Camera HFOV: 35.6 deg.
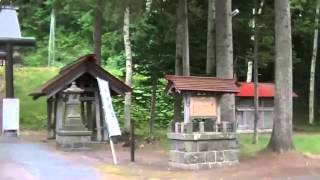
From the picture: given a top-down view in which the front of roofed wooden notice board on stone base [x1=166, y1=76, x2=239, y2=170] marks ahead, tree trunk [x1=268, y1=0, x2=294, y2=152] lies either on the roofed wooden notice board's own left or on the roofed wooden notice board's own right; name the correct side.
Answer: on the roofed wooden notice board's own left

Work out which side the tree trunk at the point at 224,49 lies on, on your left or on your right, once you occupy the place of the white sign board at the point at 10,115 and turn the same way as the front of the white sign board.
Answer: on your left

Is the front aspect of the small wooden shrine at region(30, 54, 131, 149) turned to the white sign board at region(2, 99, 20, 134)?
no

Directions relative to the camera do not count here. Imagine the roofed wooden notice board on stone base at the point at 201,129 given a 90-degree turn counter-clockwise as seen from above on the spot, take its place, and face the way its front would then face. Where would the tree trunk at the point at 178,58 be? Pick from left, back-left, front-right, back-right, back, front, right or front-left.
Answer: left

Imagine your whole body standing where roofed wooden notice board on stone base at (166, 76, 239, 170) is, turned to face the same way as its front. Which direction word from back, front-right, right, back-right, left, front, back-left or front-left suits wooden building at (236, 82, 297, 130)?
back

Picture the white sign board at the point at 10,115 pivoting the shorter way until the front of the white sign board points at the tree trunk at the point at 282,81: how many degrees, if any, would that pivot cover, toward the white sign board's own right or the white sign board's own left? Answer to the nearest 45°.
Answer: approximately 45° to the white sign board's own left

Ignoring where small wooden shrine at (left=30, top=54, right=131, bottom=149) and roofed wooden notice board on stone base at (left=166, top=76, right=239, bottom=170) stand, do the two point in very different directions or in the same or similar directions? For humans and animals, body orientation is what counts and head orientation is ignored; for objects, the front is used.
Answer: same or similar directions

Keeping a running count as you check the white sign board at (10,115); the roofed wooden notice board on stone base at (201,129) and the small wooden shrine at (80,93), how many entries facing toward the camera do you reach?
3

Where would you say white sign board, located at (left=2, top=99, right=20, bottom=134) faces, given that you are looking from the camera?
facing the viewer

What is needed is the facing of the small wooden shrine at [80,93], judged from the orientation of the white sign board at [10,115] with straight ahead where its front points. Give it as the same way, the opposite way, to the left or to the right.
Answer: the same way

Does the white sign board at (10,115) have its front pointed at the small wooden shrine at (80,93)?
no

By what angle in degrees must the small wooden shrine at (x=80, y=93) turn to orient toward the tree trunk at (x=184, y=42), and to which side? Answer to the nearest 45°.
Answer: approximately 90° to its left

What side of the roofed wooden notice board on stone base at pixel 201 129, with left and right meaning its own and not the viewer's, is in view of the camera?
front

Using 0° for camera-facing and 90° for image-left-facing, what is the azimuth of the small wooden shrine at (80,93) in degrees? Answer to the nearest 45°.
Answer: approximately 0°

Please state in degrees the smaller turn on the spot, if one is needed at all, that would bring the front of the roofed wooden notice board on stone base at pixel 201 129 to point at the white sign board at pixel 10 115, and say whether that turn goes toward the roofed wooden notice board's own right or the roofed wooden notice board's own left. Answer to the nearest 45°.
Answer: approximately 135° to the roofed wooden notice board's own right

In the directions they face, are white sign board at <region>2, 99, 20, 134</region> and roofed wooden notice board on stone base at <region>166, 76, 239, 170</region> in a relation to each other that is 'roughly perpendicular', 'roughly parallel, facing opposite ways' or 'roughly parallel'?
roughly parallel
